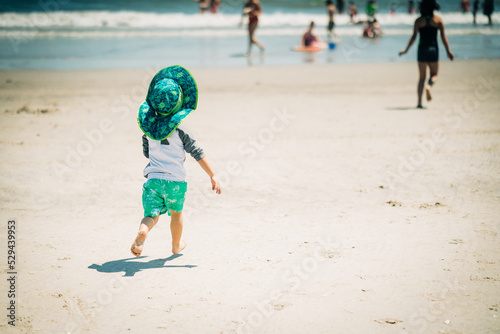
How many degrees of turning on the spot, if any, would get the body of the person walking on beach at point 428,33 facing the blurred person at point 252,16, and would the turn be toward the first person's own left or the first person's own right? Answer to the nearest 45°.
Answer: approximately 45° to the first person's own left

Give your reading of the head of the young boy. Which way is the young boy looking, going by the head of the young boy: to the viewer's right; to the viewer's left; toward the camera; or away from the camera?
away from the camera

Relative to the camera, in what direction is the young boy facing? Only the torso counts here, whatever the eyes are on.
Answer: away from the camera

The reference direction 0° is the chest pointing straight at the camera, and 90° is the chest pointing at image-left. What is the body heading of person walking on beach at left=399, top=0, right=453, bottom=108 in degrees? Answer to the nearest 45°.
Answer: approximately 180°

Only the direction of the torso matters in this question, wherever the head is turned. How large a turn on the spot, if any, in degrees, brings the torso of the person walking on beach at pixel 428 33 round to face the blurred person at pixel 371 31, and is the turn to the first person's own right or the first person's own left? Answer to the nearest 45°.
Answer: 0° — they already face them

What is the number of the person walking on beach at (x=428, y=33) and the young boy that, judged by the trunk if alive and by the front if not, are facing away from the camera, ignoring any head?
2

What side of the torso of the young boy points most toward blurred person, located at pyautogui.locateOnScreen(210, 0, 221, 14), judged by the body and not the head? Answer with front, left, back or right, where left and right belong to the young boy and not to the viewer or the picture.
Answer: front

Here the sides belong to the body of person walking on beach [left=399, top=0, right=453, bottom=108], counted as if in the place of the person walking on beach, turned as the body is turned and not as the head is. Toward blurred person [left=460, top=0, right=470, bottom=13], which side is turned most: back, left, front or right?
front

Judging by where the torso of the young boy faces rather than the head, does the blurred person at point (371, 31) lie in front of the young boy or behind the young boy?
in front

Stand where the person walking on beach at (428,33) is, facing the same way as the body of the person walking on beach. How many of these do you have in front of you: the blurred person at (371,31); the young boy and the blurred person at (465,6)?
2

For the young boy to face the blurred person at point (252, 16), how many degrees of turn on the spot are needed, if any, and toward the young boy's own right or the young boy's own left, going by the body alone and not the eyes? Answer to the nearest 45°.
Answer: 0° — they already face them

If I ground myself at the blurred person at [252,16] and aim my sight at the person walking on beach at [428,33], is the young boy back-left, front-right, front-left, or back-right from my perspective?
front-right

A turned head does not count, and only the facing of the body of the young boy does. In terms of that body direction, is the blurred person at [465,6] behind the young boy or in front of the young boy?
in front
